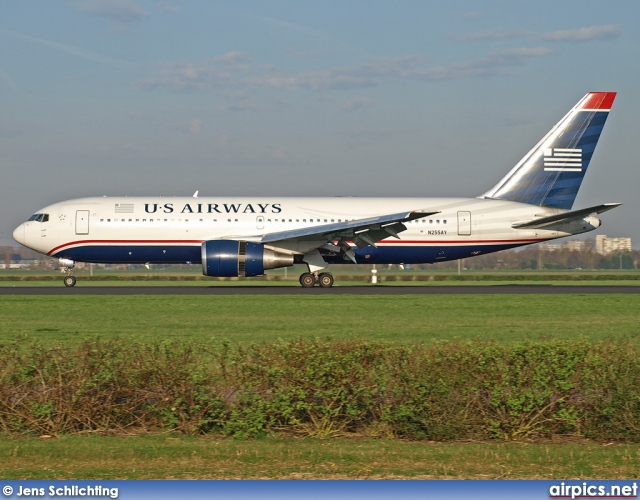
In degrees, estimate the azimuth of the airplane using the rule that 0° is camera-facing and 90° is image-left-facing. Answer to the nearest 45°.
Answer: approximately 90°
